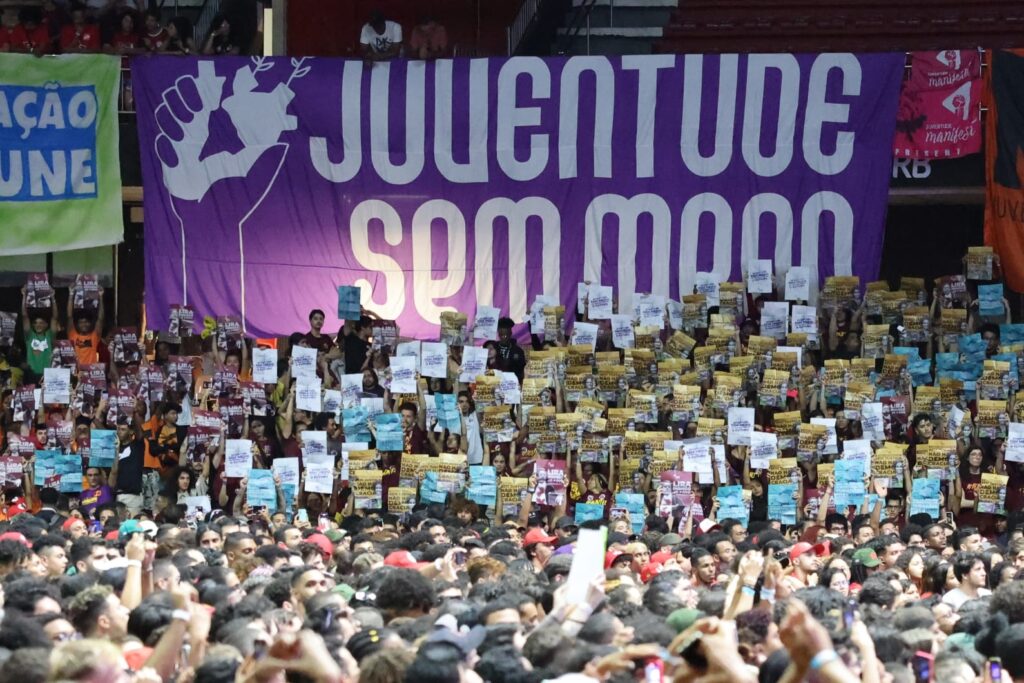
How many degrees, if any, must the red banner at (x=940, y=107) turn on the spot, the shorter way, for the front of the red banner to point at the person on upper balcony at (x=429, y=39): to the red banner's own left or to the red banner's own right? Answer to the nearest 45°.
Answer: approximately 90° to the red banner's own right
